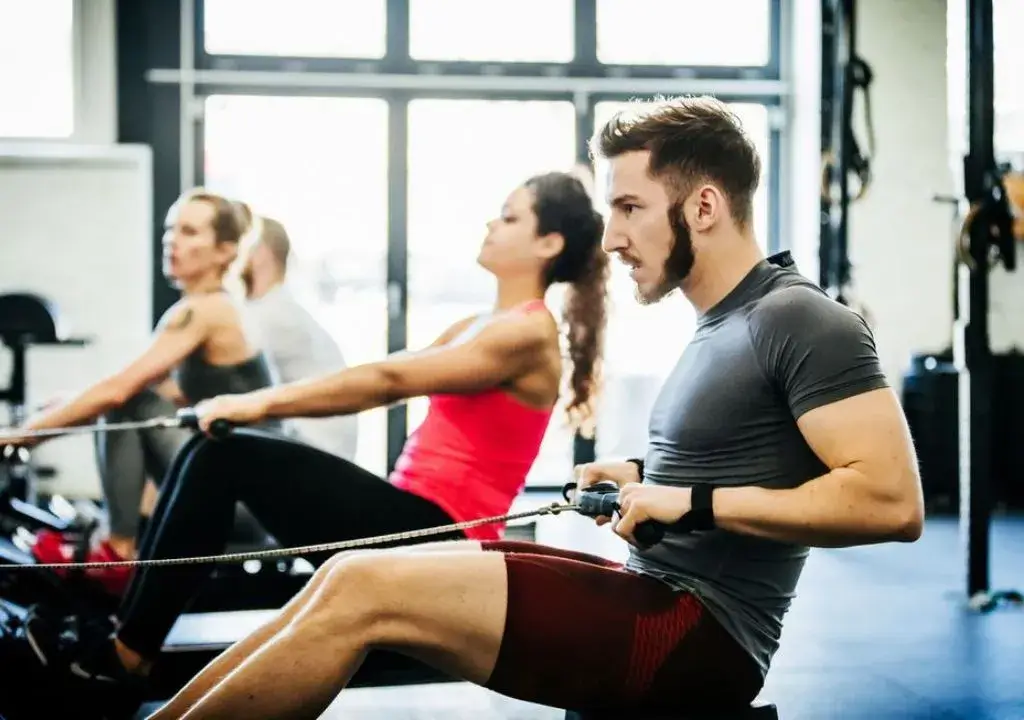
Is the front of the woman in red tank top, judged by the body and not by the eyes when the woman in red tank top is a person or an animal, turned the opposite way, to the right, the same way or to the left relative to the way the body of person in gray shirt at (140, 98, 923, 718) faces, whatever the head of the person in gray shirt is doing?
the same way

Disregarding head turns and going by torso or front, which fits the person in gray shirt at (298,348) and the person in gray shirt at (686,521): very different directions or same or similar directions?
same or similar directions

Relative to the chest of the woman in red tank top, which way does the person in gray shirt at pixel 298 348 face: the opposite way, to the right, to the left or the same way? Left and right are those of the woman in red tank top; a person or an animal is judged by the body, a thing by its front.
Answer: the same way

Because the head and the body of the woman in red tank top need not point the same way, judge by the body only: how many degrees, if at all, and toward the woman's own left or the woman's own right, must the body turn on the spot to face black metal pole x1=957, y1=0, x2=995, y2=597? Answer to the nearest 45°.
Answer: approximately 135° to the woman's own right

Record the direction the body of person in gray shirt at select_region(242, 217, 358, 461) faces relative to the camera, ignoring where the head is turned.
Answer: to the viewer's left

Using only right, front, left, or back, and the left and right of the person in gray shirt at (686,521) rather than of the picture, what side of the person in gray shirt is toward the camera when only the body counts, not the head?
left

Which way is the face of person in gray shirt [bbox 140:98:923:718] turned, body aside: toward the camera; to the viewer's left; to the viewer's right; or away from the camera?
to the viewer's left

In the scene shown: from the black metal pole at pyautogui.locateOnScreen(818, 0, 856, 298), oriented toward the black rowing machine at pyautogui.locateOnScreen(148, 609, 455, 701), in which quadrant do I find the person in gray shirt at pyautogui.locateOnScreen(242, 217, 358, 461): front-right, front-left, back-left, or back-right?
front-right

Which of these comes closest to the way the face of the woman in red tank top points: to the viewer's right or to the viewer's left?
to the viewer's left

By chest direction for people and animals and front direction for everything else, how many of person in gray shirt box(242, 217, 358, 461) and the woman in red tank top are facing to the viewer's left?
2

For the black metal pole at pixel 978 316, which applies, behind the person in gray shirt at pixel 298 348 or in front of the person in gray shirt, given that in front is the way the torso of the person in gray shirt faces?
behind

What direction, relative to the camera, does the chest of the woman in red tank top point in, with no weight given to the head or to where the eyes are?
to the viewer's left
